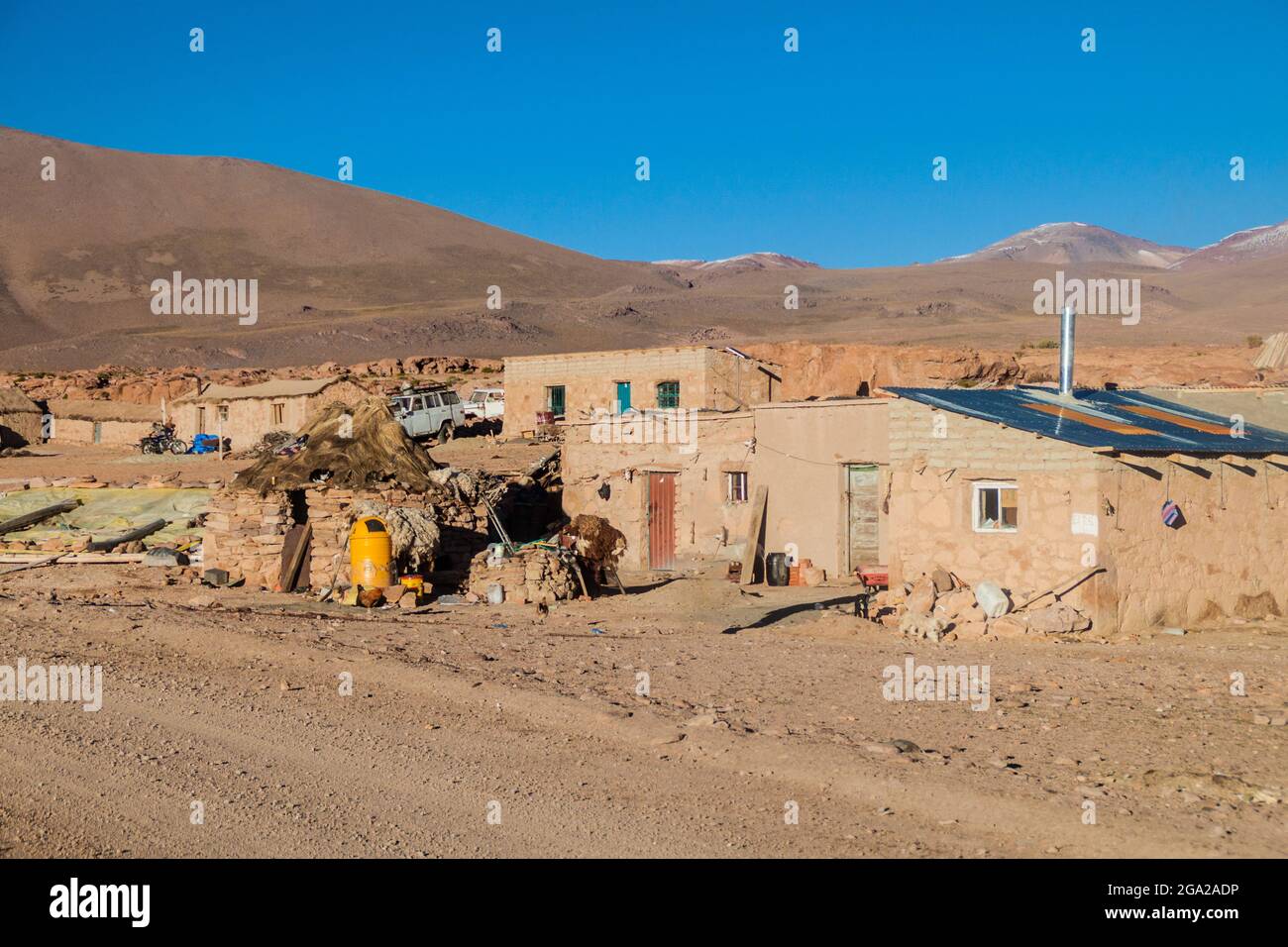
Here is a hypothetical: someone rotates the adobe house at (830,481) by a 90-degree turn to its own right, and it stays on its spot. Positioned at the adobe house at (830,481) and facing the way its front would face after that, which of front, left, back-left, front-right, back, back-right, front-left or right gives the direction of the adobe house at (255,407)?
front-right

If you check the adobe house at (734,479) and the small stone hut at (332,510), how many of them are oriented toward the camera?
2

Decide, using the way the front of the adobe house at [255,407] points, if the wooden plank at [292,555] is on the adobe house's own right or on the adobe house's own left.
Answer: on the adobe house's own left

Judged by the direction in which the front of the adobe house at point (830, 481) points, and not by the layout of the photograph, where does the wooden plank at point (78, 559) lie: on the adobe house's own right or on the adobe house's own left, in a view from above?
on the adobe house's own right

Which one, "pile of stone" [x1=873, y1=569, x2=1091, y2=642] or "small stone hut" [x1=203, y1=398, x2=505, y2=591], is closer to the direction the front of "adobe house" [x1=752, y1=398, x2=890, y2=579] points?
the pile of stone

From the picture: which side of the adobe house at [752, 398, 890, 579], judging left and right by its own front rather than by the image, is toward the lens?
front

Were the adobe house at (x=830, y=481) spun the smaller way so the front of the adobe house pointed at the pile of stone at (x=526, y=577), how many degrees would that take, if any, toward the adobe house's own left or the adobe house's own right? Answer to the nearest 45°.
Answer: approximately 45° to the adobe house's own right

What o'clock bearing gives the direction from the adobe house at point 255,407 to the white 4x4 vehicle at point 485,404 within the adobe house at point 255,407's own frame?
The white 4x4 vehicle is roughly at 8 o'clock from the adobe house.

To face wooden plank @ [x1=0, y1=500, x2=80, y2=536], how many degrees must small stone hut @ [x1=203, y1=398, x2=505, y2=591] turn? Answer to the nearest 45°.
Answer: approximately 135° to its right

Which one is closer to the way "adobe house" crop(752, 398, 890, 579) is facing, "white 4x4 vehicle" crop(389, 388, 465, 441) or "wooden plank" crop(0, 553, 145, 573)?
the wooden plank

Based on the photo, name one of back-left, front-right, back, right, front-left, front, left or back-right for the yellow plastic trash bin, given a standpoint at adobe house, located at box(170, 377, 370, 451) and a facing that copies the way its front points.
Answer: front-left

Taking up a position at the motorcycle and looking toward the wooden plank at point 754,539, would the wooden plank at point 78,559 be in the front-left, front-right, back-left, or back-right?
front-right

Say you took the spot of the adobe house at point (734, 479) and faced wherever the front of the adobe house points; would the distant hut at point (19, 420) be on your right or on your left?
on your right

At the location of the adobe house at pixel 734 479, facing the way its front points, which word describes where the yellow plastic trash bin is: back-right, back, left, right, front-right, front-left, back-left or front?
front-right

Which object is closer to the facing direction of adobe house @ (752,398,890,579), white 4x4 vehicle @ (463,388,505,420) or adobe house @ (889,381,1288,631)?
the adobe house
